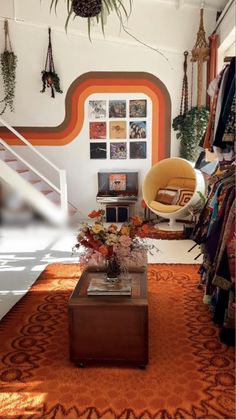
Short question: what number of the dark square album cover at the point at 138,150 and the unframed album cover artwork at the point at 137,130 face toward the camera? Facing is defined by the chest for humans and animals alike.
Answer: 2

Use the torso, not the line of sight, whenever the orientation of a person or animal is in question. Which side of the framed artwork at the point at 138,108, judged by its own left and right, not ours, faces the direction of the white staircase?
right

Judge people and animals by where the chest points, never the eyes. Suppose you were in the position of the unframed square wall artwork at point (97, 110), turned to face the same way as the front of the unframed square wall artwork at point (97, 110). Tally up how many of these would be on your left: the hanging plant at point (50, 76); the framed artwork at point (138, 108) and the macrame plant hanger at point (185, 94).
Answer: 2

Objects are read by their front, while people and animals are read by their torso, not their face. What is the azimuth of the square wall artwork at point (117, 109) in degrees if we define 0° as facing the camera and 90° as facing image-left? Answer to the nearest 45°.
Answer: approximately 0°

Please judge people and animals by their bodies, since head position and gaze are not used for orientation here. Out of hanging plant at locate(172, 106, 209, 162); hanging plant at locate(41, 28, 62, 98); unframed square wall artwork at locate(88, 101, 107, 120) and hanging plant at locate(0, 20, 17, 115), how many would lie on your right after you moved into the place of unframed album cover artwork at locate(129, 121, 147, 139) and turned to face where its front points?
3

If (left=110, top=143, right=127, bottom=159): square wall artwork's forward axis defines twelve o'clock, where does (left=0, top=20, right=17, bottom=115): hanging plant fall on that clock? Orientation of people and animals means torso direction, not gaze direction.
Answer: The hanging plant is roughly at 3 o'clock from the square wall artwork.

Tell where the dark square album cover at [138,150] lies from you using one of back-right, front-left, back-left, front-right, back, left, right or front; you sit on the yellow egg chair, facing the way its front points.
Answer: right

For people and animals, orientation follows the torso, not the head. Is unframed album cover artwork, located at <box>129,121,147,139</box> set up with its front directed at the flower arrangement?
yes
